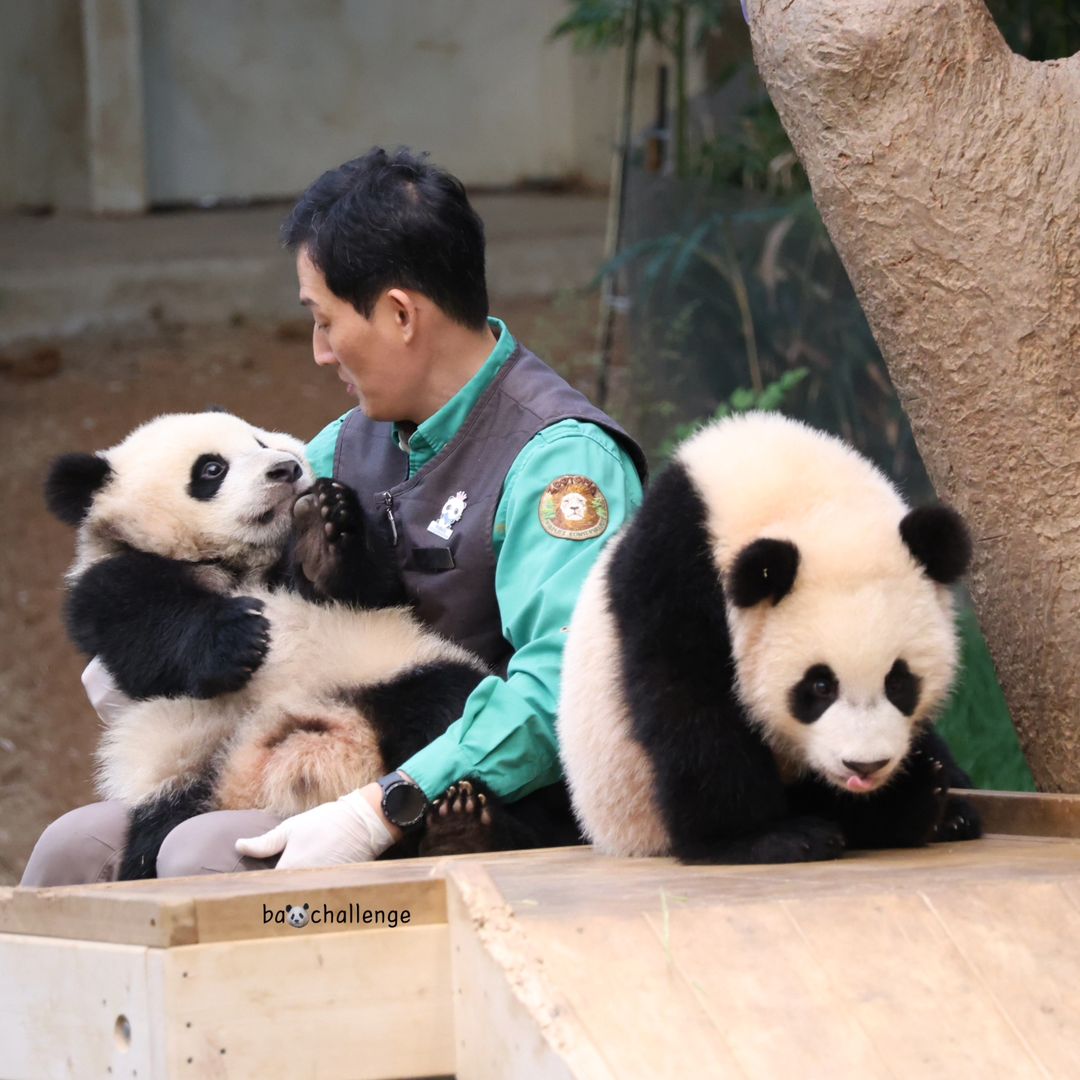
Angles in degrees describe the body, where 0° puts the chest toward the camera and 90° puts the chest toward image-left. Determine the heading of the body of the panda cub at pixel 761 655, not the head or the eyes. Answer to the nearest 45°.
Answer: approximately 315°

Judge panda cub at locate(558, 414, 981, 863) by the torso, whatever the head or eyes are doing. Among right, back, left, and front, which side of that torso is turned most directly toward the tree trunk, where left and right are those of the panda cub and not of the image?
left

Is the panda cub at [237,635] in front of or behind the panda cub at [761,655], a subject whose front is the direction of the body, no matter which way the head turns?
behind

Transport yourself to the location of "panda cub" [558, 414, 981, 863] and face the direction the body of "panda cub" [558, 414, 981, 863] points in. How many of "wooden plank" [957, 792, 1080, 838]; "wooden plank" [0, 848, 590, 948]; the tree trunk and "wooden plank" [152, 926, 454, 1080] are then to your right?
2

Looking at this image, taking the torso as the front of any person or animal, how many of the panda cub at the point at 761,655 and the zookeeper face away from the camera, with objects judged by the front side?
0

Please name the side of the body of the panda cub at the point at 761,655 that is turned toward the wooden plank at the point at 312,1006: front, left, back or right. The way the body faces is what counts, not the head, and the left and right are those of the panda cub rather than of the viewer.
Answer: right

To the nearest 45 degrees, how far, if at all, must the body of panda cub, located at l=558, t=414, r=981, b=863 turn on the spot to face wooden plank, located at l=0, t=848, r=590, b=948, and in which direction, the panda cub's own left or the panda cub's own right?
approximately 90° to the panda cub's own right

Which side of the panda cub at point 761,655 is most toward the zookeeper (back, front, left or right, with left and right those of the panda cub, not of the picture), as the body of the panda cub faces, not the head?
back

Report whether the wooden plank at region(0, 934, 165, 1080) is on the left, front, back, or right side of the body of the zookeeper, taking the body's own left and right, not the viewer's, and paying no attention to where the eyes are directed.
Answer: front

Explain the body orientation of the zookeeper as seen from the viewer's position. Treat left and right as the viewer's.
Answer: facing the viewer and to the left of the viewer
